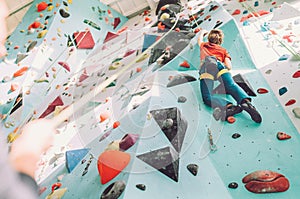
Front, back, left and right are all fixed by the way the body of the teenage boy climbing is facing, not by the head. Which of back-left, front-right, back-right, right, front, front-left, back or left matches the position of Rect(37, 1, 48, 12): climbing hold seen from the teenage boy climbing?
front-left

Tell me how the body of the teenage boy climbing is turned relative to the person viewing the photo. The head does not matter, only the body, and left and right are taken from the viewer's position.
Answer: facing away from the viewer

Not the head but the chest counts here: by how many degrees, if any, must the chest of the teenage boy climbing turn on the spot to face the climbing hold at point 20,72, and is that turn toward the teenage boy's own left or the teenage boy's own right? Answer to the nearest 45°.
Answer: approximately 45° to the teenage boy's own left

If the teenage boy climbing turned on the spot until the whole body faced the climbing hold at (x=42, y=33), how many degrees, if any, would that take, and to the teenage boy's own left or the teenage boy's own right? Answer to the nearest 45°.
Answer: approximately 45° to the teenage boy's own left
